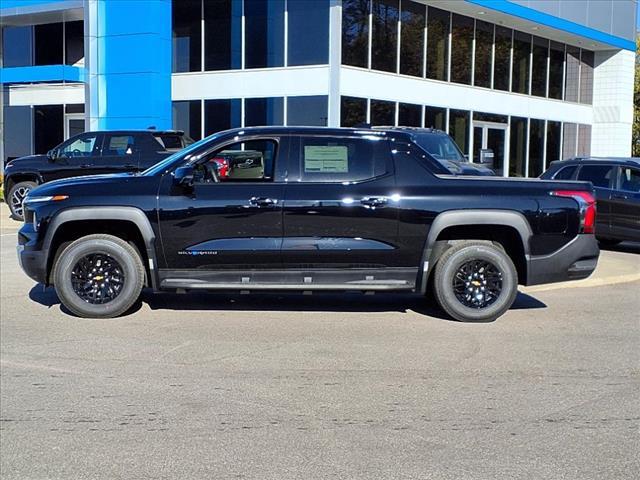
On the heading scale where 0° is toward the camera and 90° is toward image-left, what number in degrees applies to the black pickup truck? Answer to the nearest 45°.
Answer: approximately 90°

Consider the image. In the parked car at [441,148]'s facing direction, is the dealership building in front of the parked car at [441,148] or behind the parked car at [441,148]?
behind

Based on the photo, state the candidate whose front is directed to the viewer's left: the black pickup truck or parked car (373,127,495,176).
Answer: the black pickup truck

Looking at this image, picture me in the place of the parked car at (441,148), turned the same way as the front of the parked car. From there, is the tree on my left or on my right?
on my left

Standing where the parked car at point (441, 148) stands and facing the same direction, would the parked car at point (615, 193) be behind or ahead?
ahead

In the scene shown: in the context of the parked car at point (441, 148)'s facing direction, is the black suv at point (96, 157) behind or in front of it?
behind

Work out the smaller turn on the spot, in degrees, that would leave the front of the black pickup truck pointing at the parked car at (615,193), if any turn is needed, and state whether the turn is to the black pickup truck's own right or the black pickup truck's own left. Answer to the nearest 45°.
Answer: approximately 135° to the black pickup truck's own right

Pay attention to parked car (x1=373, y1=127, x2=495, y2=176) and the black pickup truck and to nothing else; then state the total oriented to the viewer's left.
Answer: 1

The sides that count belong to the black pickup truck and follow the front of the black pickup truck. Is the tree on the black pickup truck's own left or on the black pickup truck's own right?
on the black pickup truck's own right

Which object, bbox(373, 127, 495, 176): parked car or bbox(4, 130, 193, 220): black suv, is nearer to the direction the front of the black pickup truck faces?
the black suv

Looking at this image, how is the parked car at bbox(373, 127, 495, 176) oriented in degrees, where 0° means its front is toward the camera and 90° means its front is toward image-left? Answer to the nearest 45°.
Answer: approximately 315°

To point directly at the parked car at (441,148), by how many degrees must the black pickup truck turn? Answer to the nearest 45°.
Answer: approximately 90° to its right
